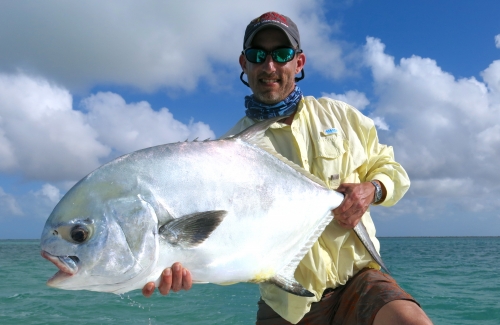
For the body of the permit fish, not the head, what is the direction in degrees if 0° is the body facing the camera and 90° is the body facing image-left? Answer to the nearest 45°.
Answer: approximately 90°

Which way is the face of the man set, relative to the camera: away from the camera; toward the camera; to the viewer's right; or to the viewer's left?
toward the camera

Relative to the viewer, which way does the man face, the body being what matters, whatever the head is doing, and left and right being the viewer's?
facing the viewer
